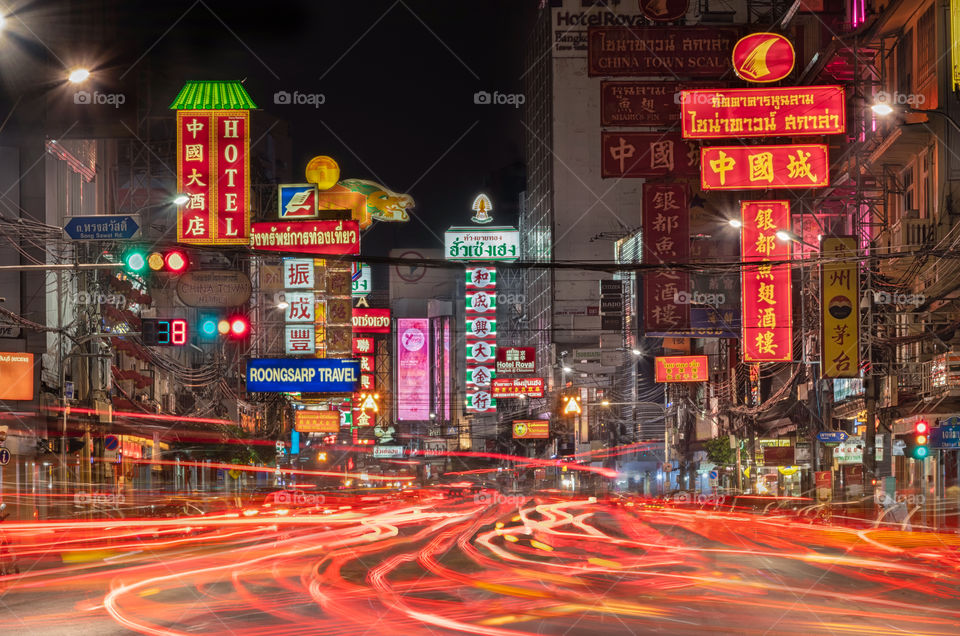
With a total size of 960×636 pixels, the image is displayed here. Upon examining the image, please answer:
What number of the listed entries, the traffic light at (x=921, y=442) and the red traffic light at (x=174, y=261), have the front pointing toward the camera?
2

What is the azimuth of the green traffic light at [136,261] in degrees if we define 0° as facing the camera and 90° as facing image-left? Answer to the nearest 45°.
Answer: approximately 0°

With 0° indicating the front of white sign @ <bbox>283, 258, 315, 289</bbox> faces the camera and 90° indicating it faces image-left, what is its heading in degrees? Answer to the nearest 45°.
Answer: approximately 0°

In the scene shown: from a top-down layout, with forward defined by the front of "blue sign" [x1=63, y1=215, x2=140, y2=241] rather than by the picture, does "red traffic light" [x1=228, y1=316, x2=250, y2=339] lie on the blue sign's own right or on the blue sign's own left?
on the blue sign's own left

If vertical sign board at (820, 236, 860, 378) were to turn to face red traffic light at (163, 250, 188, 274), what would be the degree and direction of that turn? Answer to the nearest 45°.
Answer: approximately 45° to its right
